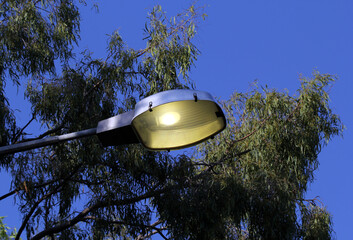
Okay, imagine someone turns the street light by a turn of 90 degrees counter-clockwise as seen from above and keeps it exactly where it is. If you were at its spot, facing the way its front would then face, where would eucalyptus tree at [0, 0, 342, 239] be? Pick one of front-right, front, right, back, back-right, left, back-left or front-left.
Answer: front

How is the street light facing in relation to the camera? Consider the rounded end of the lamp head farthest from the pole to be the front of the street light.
to the viewer's right
